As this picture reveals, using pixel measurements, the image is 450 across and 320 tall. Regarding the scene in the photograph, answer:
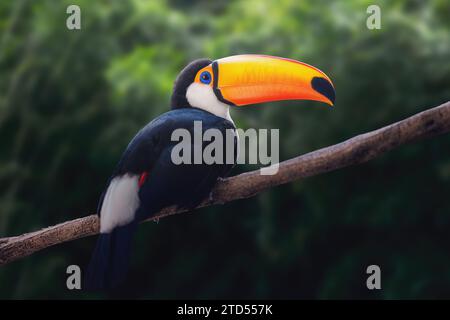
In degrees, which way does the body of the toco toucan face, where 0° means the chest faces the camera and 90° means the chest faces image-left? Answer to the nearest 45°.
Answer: approximately 270°
